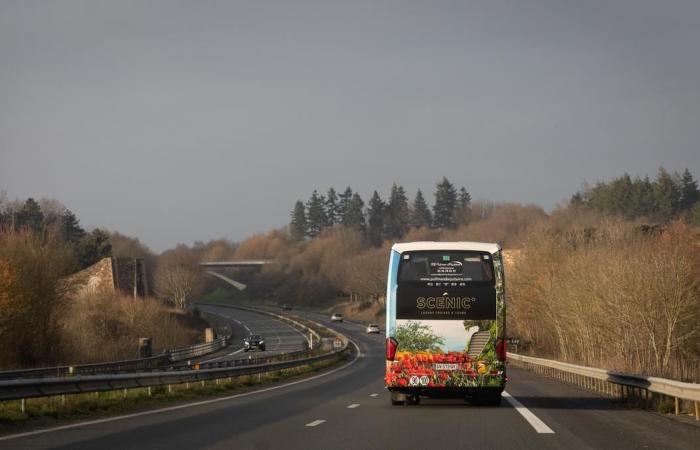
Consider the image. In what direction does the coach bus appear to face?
away from the camera

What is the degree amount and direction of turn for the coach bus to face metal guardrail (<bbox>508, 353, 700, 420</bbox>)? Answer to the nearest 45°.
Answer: approximately 45° to its right

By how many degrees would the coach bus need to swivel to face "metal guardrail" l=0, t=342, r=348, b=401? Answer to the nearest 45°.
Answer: approximately 90° to its left
